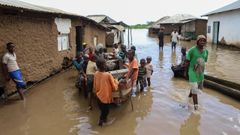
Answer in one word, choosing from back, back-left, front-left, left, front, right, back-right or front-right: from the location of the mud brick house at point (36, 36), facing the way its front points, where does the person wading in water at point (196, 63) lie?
front

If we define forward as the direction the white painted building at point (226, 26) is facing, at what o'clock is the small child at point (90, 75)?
The small child is roughly at 11 o'clock from the white painted building.

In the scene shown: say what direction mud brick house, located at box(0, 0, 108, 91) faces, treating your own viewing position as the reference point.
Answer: facing the viewer and to the right of the viewer

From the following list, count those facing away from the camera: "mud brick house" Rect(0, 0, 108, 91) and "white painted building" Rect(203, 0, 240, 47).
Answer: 0

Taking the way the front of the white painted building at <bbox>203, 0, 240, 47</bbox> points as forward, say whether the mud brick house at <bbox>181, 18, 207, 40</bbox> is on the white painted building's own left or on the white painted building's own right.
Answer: on the white painted building's own right

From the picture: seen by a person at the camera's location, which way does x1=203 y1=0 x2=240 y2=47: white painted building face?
facing the viewer and to the left of the viewer

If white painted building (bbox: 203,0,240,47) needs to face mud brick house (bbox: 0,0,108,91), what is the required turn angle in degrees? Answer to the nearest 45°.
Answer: approximately 45° to its left

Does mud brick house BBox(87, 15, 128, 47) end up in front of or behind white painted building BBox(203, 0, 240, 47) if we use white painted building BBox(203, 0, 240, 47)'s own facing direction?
in front

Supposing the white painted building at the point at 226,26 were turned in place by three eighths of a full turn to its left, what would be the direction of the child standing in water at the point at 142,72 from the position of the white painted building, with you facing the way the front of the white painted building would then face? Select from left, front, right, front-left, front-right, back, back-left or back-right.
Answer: right

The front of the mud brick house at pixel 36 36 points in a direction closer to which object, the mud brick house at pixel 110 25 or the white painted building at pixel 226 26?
the white painted building

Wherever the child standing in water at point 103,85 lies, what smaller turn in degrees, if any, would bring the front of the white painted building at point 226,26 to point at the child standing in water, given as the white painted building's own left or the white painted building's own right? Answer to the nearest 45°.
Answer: approximately 45° to the white painted building's own left

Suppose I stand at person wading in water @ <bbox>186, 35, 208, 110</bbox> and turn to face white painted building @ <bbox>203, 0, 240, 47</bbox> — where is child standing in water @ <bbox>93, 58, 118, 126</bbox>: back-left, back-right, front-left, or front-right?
back-left
